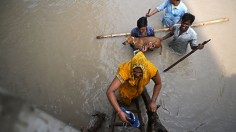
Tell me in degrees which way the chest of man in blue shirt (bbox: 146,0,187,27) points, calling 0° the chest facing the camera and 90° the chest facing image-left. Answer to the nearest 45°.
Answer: approximately 45°

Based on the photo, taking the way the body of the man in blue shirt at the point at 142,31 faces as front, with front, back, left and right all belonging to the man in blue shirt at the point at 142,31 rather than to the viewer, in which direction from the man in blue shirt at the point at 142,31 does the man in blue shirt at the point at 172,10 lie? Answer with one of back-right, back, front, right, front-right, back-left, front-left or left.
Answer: back-left

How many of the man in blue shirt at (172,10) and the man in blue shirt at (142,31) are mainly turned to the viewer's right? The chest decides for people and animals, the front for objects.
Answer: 0

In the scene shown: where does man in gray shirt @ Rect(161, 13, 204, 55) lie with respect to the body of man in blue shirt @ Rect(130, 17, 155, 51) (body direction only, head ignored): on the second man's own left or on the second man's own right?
on the second man's own left

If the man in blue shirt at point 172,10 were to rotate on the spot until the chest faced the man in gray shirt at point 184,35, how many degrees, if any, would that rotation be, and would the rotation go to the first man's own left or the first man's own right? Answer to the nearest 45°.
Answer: approximately 45° to the first man's own left

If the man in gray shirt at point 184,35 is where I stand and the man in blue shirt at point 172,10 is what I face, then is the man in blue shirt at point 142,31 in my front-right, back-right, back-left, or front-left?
front-left

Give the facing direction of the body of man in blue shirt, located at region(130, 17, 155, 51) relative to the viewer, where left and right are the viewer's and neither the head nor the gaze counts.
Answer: facing the viewer

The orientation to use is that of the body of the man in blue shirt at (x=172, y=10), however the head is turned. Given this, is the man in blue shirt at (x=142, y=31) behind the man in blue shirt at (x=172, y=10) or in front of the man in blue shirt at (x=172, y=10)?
in front
